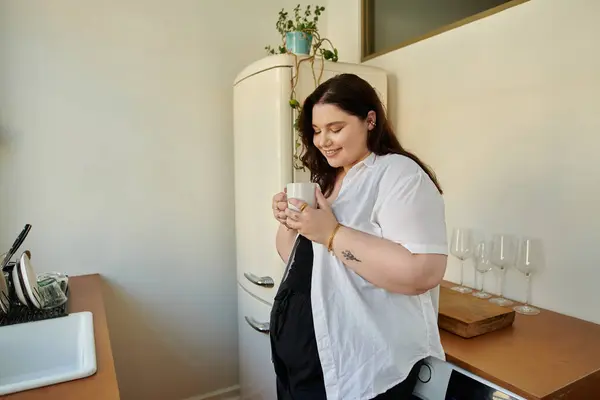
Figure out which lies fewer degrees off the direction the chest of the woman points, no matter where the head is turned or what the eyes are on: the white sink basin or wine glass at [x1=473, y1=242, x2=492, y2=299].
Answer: the white sink basin

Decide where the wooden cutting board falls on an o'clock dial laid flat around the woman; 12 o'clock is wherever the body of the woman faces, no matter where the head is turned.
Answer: The wooden cutting board is roughly at 6 o'clock from the woman.

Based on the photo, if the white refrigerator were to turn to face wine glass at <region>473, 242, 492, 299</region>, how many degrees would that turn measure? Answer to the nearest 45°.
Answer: approximately 135° to its left

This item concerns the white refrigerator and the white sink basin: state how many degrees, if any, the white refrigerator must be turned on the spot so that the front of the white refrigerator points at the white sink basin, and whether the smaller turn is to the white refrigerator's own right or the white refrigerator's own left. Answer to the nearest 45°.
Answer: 0° — it already faces it

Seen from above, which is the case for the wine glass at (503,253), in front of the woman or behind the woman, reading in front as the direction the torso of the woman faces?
behind

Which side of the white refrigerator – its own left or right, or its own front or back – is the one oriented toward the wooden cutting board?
left

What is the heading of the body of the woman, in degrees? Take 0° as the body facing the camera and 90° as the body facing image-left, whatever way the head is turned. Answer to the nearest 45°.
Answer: approximately 45°
